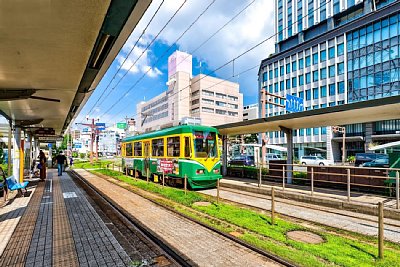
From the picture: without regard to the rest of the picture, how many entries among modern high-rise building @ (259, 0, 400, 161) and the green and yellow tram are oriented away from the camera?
0

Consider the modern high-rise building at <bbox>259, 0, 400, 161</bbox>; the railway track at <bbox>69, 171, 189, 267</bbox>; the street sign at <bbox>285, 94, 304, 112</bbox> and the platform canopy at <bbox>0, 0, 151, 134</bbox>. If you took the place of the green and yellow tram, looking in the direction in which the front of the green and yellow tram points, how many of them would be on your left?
2

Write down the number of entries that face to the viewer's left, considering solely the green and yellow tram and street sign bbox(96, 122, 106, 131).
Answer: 0

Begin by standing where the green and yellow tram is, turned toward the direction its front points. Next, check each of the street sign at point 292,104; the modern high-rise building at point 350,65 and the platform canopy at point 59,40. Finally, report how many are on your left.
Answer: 2

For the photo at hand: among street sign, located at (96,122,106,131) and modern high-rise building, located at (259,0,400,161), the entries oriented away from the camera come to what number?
0

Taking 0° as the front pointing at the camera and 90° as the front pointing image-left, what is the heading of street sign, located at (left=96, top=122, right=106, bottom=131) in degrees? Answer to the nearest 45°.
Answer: approximately 0°

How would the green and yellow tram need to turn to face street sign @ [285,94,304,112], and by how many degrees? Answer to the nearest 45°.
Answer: approximately 90° to its left

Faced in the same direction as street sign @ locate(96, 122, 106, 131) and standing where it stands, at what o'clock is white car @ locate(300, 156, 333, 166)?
The white car is roughly at 10 o'clock from the street sign.

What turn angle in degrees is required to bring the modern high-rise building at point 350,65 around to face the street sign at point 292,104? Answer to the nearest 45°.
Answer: approximately 45° to its left

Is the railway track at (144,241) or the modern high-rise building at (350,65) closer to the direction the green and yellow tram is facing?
the railway track

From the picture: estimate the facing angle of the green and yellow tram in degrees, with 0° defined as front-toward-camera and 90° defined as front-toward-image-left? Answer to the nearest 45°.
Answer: approximately 315°

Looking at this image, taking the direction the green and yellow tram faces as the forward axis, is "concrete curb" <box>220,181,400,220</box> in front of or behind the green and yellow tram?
in front
